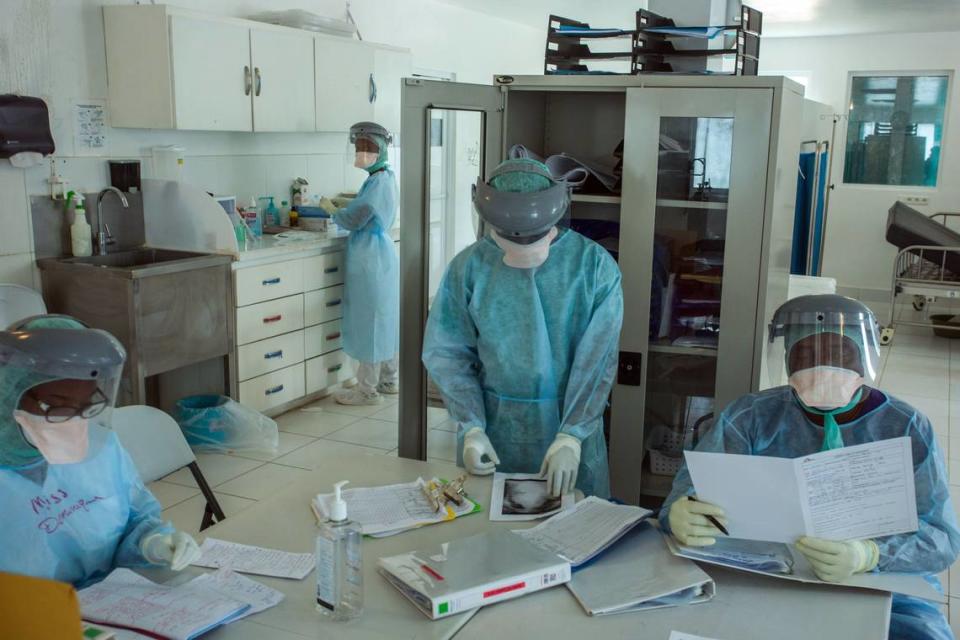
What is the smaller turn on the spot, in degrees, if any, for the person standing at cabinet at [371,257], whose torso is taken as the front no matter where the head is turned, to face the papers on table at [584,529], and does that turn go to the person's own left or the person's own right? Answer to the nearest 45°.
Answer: approximately 90° to the person's own left

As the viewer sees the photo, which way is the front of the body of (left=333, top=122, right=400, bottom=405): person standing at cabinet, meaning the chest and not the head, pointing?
to the viewer's left

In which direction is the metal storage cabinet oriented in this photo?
toward the camera

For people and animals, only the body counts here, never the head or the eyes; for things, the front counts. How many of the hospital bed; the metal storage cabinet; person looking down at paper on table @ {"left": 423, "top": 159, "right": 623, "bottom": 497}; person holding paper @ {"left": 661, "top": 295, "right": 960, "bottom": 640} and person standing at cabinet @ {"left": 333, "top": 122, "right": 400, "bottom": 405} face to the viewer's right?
1

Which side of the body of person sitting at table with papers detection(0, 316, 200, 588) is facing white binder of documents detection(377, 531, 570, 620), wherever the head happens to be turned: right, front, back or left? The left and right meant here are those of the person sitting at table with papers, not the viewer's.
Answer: front

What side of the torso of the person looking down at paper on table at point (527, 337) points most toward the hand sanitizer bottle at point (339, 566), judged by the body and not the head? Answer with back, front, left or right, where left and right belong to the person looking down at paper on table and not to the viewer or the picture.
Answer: front

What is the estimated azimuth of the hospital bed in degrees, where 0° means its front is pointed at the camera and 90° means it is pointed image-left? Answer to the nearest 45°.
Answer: approximately 270°

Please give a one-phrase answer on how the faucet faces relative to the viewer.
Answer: facing the viewer and to the right of the viewer

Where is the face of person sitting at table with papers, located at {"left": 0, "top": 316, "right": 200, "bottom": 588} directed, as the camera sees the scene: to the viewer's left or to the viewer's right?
to the viewer's right

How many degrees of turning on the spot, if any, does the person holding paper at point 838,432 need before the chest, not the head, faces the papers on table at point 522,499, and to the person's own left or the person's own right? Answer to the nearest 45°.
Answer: approximately 90° to the person's own right

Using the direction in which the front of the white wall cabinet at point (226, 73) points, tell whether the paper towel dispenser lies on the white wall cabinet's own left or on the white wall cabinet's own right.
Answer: on the white wall cabinet's own right

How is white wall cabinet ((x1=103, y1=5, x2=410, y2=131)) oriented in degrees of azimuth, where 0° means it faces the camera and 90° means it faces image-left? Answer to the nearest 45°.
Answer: approximately 315°

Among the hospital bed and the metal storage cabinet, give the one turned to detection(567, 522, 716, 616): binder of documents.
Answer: the metal storage cabinet

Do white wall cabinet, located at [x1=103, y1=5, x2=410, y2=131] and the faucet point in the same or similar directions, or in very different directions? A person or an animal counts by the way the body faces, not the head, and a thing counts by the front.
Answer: same or similar directions

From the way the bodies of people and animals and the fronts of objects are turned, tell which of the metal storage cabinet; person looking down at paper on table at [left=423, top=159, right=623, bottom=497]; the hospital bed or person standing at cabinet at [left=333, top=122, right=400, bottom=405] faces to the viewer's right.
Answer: the hospital bed

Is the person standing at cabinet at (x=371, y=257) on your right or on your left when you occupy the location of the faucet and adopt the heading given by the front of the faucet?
on your left
